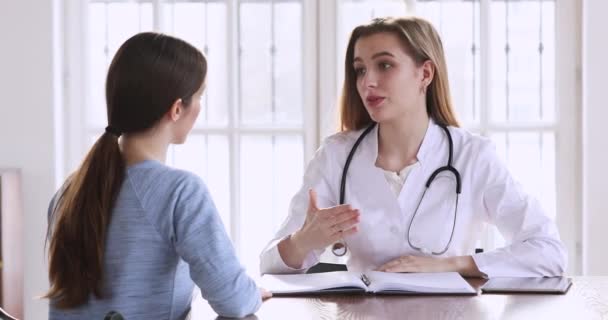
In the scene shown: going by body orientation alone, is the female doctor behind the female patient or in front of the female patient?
in front

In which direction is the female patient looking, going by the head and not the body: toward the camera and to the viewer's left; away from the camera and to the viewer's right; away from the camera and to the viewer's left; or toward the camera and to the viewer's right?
away from the camera and to the viewer's right

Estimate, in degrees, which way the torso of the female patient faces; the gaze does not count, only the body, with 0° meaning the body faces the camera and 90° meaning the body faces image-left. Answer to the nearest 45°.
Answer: approximately 225°

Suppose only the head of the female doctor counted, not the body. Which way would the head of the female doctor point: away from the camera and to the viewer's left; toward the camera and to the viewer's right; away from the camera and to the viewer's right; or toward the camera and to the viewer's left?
toward the camera and to the viewer's left
